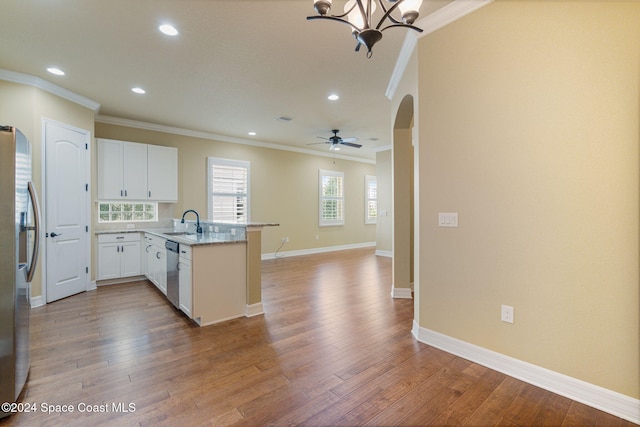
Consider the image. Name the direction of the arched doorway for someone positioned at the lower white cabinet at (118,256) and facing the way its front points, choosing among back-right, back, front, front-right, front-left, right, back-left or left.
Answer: front-left

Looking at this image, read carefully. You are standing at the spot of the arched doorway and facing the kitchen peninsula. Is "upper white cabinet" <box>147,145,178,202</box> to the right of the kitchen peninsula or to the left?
right

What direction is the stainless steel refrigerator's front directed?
to the viewer's right

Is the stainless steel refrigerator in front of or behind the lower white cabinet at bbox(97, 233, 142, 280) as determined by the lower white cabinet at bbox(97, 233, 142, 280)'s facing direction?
in front

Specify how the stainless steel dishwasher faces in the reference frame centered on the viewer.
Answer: facing to the left of the viewer

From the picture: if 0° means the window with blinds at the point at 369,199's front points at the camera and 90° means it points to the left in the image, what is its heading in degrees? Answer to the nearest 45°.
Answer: approximately 315°

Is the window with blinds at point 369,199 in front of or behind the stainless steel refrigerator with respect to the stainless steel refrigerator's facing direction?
in front

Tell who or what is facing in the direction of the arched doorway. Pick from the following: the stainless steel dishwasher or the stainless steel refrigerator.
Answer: the stainless steel refrigerator

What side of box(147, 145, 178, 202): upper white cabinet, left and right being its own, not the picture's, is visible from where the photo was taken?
front

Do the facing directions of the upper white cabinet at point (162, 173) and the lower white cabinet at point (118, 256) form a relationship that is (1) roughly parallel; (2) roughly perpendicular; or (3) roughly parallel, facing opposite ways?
roughly parallel

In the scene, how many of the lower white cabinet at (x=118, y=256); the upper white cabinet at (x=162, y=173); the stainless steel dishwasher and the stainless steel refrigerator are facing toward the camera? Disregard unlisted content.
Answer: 2

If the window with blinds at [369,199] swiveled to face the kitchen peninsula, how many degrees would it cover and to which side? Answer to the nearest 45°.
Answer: approximately 45° to its right

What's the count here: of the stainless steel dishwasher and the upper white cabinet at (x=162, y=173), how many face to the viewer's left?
1

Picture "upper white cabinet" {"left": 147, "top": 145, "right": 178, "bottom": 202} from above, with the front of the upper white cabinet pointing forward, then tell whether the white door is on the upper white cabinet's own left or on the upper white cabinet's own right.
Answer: on the upper white cabinet's own right

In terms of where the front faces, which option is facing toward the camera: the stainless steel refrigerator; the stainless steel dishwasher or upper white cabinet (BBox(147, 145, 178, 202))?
the upper white cabinet
